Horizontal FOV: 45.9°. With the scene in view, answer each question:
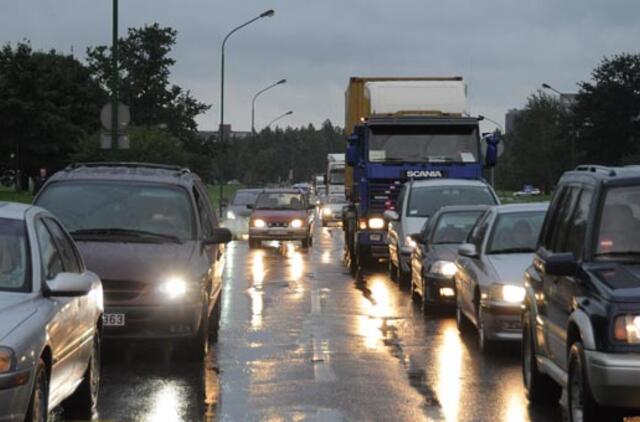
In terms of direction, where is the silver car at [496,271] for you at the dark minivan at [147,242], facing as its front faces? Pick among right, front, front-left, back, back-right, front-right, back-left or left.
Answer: left

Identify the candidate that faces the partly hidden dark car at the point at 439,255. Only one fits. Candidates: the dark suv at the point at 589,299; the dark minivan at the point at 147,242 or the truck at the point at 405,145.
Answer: the truck

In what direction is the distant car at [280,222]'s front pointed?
toward the camera

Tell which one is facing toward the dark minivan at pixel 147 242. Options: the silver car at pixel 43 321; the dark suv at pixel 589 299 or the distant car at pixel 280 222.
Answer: the distant car

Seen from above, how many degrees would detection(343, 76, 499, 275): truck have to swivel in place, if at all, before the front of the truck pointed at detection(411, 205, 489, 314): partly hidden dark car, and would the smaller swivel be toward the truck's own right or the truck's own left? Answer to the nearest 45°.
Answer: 0° — it already faces it

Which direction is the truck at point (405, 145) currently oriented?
toward the camera

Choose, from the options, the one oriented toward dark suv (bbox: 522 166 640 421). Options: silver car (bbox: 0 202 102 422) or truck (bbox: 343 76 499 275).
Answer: the truck

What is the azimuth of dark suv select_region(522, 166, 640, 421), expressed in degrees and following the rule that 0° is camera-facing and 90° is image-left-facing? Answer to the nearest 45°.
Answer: approximately 315°

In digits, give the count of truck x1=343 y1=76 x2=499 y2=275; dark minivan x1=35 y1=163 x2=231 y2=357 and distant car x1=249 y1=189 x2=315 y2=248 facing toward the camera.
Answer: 3

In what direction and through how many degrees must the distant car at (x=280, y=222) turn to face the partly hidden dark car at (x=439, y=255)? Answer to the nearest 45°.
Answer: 0° — it already faces it

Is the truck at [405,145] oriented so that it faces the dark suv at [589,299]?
yes

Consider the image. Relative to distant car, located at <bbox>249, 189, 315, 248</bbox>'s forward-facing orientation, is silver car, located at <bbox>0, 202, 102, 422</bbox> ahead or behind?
ahead

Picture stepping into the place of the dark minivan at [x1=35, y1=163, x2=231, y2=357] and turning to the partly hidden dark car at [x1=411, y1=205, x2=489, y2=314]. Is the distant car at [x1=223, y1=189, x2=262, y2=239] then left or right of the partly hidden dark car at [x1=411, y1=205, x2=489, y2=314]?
left
